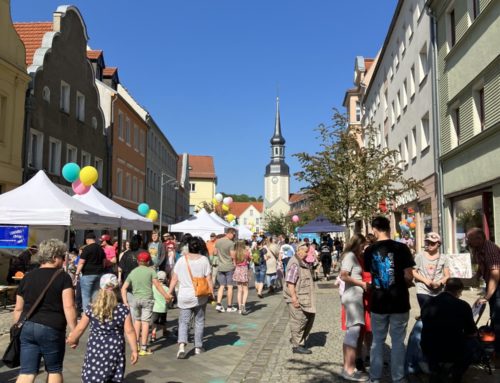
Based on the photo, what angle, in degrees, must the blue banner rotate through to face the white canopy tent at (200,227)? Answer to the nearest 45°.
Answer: approximately 135° to its left

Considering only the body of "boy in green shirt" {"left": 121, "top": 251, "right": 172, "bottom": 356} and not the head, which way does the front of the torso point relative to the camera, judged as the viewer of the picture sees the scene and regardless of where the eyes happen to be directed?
away from the camera

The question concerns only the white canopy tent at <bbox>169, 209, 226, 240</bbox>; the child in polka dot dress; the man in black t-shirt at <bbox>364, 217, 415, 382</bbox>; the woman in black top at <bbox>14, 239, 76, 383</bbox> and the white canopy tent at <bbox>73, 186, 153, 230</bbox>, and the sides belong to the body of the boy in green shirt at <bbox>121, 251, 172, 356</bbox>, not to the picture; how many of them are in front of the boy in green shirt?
2

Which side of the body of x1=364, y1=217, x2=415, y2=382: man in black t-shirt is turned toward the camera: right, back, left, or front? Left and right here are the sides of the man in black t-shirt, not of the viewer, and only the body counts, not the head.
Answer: back

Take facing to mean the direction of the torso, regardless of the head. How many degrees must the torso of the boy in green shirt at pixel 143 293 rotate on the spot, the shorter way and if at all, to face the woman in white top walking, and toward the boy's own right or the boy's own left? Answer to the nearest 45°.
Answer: approximately 90° to the boy's own right

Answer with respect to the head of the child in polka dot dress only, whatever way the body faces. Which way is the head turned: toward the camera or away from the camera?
away from the camera

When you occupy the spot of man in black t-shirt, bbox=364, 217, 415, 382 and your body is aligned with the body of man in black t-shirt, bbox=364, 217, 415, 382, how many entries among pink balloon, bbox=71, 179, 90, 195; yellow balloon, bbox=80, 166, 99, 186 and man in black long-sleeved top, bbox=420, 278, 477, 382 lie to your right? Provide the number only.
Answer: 1

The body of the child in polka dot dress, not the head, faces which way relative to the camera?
away from the camera

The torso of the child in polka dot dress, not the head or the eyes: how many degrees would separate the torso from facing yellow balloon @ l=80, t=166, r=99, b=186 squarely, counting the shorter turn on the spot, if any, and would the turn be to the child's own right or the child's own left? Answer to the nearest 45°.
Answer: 0° — they already face it
